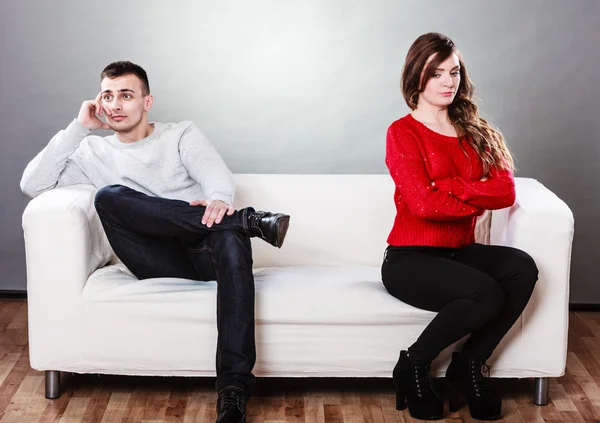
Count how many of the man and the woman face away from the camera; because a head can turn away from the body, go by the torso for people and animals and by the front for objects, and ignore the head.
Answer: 0

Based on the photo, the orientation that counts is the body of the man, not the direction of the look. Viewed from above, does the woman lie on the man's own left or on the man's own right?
on the man's own left

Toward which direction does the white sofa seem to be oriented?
toward the camera

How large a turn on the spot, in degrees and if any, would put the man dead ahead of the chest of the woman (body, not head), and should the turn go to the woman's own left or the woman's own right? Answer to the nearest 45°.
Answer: approximately 135° to the woman's own right

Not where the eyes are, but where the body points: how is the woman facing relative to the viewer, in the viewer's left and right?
facing the viewer and to the right of the viewer
